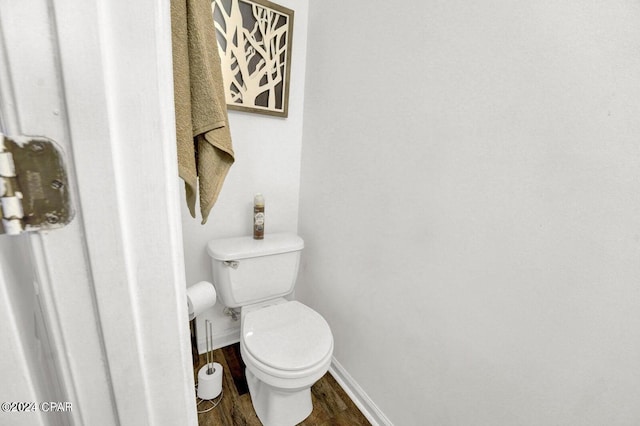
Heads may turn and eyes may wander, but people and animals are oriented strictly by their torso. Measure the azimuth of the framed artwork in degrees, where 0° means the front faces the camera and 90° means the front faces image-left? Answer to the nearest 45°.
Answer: approximately 315°

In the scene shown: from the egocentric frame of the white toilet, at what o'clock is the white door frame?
The white door frame is roughly at 2 o'clock from the white toilet.

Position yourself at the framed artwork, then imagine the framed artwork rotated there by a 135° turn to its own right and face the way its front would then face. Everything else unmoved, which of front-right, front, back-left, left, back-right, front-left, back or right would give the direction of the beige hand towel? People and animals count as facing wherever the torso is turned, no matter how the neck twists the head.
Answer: left

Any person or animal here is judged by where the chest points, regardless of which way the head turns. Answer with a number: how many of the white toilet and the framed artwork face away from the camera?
0

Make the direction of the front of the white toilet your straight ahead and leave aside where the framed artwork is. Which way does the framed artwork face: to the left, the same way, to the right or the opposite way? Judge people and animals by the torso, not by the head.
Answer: the same way

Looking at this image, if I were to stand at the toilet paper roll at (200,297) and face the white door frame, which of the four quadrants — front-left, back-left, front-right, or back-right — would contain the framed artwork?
back-left
